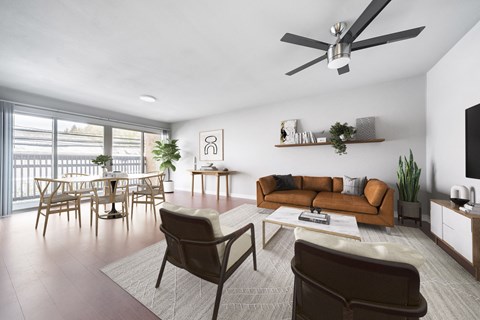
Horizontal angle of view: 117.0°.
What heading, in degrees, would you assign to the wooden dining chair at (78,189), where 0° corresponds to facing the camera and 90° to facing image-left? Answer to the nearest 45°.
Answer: approximately 315°

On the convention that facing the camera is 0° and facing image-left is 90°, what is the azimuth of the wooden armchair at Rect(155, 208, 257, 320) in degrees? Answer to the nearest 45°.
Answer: approximately 225°

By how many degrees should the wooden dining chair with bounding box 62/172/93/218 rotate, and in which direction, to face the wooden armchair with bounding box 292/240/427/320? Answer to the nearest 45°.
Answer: approximately 45° to its right

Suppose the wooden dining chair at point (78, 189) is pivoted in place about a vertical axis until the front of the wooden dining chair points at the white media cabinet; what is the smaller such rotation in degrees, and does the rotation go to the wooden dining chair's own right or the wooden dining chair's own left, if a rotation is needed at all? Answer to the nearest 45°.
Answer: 0° — it already faces it

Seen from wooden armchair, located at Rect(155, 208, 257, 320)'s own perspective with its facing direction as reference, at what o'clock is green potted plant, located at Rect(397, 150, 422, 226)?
The green potted plant is roughly at 1 o'clock from the wooden armchair.

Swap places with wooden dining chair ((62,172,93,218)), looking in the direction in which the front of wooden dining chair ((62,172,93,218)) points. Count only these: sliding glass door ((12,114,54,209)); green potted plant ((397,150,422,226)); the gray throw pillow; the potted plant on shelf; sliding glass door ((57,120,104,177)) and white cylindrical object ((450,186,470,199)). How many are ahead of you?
4
